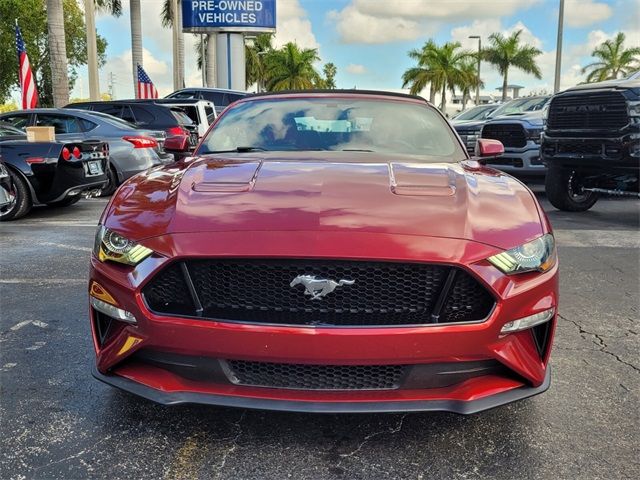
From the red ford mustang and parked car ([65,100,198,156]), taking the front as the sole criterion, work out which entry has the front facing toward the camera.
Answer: the red ford mustang

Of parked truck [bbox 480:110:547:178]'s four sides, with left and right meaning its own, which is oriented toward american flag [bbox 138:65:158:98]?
right

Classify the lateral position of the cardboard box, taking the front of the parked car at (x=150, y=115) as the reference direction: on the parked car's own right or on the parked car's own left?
on the parked car's own left

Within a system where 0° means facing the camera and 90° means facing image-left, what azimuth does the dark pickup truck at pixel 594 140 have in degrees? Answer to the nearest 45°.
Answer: approximately 45°

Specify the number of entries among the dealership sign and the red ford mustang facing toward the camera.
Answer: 2

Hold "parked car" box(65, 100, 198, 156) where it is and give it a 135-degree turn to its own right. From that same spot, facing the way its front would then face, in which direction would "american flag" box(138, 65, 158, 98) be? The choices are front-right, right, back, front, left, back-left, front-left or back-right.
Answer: left

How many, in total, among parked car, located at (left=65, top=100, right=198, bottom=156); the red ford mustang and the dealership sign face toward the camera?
2

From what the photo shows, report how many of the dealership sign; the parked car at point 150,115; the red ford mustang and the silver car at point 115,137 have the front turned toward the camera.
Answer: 2

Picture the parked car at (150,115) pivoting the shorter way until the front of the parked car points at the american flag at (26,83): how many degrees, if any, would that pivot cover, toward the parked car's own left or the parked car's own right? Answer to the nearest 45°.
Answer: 0° — it already faces it

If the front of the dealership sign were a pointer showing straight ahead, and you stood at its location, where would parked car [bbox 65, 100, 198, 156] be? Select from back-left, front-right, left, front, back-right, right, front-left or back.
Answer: front

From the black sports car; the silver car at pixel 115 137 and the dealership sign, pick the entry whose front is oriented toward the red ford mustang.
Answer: the dealership sign

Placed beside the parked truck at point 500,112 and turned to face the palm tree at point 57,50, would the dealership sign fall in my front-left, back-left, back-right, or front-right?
front-right

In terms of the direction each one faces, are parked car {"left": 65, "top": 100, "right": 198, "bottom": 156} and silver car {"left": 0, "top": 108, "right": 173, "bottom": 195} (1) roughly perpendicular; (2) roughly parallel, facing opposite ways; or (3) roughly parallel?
roughly parallel

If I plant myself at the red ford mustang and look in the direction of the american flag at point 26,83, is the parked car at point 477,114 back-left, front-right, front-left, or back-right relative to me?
front-right

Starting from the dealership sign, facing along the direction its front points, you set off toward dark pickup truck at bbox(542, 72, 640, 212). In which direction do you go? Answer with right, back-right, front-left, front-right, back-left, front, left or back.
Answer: front

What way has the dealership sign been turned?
toward the camera
